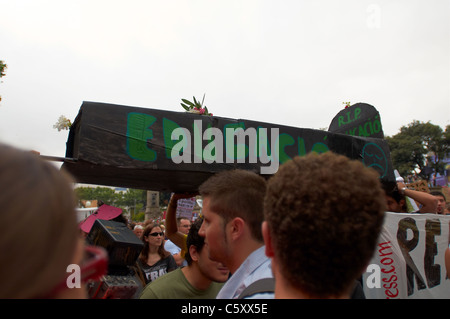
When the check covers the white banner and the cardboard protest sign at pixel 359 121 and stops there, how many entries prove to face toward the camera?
2

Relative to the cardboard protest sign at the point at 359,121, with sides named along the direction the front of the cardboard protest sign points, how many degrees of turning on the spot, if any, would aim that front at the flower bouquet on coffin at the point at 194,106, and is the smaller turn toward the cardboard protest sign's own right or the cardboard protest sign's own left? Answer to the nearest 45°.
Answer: approximately 45° to the cardboard protest sign's own right

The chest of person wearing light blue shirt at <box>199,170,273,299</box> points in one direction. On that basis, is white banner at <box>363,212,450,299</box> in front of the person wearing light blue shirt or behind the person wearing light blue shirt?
behind

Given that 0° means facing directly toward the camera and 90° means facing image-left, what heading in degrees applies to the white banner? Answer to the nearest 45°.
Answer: approximately 0°

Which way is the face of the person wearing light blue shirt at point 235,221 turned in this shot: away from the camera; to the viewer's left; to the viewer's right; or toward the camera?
to the viewer's left

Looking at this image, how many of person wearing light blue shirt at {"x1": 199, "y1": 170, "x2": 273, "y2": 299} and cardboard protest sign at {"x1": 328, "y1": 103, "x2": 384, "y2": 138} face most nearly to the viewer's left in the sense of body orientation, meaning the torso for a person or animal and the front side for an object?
1

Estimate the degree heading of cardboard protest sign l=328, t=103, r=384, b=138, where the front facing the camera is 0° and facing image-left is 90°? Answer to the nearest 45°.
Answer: approximately 0°

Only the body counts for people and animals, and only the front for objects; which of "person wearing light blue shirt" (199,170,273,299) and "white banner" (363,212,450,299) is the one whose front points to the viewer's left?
the person wearing light blue shirt

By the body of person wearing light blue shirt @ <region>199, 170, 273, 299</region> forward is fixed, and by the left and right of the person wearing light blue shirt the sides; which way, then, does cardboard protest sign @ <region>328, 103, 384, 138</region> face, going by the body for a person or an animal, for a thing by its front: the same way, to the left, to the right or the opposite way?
to the left

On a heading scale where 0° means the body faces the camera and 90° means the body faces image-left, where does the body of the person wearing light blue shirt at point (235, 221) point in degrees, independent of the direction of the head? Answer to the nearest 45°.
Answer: approximately 90°

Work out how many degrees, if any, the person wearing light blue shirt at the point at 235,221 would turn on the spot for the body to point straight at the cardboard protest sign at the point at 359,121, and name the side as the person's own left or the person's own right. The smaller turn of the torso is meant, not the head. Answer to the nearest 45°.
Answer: approximately 135° to the person's own right

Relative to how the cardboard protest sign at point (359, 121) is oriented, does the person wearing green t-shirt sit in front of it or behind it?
in front

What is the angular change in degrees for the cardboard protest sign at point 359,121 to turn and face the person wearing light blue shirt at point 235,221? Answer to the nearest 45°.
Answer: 0° — it already faces them

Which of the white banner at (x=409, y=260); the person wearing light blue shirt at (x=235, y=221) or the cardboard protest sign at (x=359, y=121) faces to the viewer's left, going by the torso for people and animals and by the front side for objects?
the person wearing light blue shirt
